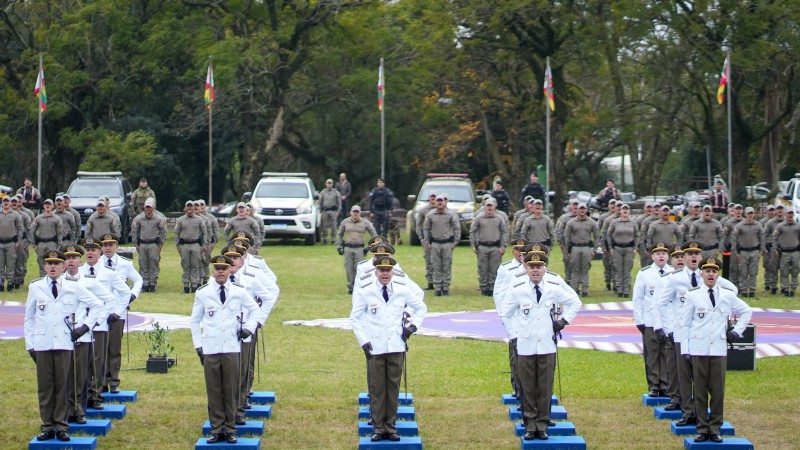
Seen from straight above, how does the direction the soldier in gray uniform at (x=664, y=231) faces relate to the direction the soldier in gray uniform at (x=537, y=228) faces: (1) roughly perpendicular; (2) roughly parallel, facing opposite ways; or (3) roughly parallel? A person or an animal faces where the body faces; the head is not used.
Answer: roughly parallel

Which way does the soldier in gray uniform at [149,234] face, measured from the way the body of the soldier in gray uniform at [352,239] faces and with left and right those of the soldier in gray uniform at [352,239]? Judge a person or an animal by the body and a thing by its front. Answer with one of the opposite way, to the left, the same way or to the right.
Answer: the same way

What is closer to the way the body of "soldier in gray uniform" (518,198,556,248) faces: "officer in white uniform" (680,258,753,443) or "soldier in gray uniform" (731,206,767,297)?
the officer in white uniform

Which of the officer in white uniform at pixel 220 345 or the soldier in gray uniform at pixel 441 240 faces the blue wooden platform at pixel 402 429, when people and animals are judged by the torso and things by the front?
the soldier in gray uniform

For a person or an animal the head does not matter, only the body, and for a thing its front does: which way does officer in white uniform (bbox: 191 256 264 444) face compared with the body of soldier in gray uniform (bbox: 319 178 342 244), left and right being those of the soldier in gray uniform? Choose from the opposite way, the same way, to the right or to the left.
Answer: the same way

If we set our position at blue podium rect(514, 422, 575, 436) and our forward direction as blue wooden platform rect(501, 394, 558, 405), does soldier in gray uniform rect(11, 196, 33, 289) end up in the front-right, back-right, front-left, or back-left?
front-left

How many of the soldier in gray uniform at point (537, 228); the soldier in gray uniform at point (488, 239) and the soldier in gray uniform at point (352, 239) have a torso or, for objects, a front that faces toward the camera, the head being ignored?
3

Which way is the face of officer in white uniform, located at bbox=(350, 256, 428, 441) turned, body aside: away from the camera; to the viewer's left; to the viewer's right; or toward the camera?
toward the camera

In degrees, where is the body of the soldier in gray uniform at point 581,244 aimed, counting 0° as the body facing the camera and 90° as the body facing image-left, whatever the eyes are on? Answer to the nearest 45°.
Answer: approximately 0°

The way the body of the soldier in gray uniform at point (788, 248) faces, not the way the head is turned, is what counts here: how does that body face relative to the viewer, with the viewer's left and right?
facing the viewer

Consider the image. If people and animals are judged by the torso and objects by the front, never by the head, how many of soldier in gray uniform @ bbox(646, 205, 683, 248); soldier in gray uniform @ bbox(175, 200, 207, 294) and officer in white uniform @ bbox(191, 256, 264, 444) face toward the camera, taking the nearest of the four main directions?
3

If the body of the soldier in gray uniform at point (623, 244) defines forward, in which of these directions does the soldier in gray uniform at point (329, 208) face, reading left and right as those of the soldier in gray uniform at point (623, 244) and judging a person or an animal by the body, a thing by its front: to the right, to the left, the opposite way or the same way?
the same way

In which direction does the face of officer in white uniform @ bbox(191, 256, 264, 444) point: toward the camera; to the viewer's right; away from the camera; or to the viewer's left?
toward the camera

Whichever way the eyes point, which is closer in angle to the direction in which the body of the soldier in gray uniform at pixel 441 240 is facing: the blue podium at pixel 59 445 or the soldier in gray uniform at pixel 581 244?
the blue podium

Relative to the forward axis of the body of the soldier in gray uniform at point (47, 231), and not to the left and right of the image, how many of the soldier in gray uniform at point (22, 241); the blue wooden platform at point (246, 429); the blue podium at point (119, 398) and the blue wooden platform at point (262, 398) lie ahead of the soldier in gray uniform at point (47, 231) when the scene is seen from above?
3

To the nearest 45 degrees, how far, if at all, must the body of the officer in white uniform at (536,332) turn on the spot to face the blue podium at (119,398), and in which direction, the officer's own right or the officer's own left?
approximately 90° to the officer's own right

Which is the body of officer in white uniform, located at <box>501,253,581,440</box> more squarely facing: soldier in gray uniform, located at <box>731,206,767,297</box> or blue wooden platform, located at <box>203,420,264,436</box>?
the blue wooden platform

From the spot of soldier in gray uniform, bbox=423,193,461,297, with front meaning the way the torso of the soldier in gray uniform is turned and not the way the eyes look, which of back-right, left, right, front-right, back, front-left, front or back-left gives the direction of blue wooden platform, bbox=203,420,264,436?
front

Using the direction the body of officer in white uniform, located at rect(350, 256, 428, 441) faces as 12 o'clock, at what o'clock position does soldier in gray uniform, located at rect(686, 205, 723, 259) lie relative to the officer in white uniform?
The soldier in gray uniform is roughly at 7 o'clock from the officer in white uniform.

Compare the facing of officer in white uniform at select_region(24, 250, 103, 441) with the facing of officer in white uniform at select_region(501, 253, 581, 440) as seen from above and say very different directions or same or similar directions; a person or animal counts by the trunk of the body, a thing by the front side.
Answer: same or similar directions

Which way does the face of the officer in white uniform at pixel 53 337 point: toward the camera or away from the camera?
toward the camera

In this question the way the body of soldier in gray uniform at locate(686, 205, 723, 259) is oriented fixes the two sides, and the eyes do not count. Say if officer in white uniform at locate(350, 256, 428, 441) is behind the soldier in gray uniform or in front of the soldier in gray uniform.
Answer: in front

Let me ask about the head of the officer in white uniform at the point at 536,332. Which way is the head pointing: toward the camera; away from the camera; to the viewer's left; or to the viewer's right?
toward the camera
